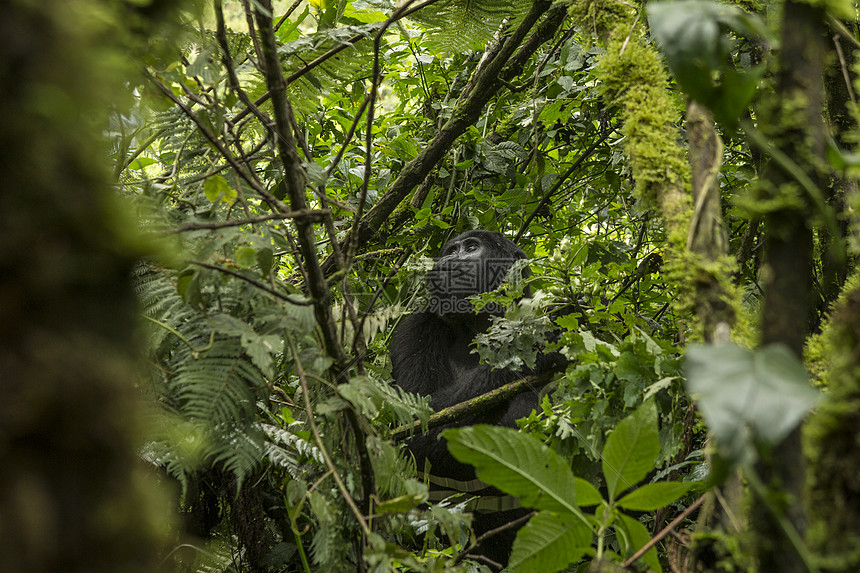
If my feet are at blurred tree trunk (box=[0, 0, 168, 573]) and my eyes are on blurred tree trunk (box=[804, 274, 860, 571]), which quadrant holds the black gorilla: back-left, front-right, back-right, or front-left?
front-left

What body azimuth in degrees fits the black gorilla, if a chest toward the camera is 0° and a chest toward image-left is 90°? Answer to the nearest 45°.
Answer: approximately 45°

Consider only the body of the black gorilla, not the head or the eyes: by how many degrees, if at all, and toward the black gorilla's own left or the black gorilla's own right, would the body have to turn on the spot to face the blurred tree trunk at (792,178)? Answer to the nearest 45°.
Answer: approximately 45° to the black gorilla's own left

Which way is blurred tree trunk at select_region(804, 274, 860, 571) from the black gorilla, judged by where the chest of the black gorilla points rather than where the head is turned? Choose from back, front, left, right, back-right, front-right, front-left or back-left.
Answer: front-left
